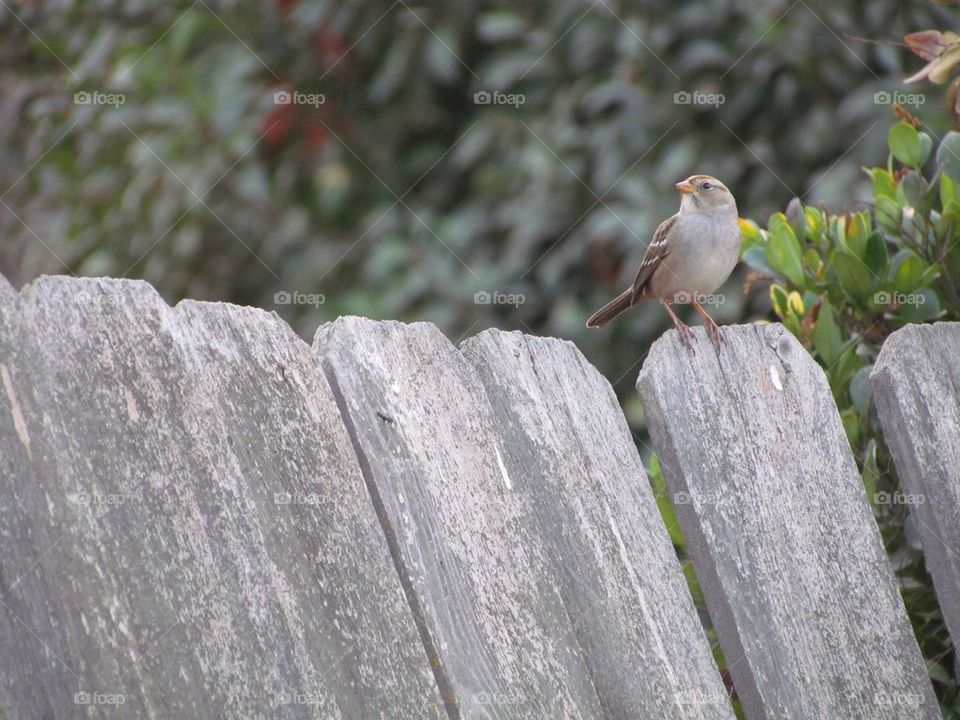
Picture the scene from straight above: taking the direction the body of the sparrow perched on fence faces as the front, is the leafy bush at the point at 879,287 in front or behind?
in front

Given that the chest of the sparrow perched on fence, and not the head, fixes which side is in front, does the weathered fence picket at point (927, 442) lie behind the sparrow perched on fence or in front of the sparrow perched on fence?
in front

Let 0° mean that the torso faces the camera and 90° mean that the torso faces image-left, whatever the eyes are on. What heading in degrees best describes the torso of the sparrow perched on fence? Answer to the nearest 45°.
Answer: approximately 315°
